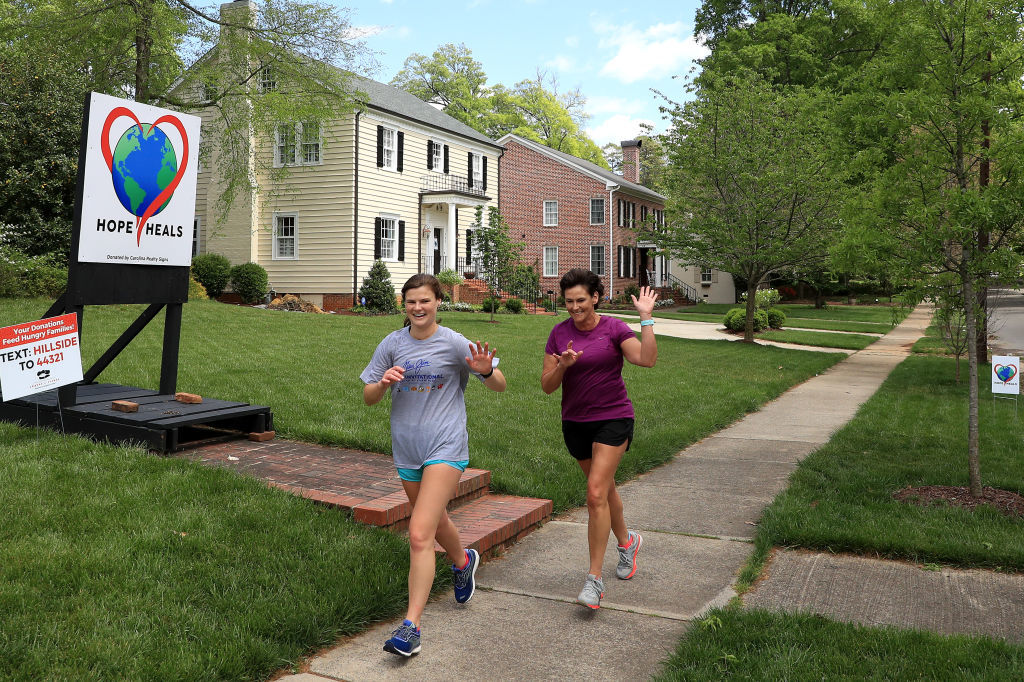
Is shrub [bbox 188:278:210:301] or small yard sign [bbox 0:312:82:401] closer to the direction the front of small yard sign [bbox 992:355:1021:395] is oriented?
the small yard sign

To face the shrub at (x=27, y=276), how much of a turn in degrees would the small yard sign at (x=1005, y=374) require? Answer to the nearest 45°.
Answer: approximately 90° to its right

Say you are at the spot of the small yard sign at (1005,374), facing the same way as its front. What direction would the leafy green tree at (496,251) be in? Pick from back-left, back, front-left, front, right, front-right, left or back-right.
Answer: back-right

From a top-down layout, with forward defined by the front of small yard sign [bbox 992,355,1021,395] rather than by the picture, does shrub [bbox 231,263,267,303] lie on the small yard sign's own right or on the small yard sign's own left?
on the small yard sign's own right

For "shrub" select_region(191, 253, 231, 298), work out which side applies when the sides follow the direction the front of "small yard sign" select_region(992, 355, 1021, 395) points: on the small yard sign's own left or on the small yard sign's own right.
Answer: on the small yard sign's own right

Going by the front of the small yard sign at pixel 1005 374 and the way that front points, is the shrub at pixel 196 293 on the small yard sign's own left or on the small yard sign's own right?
on the small yard sign's own right

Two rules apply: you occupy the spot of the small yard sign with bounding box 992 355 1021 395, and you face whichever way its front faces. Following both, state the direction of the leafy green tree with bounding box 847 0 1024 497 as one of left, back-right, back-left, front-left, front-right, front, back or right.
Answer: front

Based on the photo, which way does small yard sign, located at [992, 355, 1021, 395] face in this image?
toward the camera

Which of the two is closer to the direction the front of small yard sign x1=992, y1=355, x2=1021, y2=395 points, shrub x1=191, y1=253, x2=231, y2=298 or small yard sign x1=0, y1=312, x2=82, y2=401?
the small yard sign

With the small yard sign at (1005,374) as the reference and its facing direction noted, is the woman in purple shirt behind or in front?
in front

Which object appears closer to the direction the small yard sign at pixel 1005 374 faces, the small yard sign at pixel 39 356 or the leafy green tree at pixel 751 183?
the small yard sign
